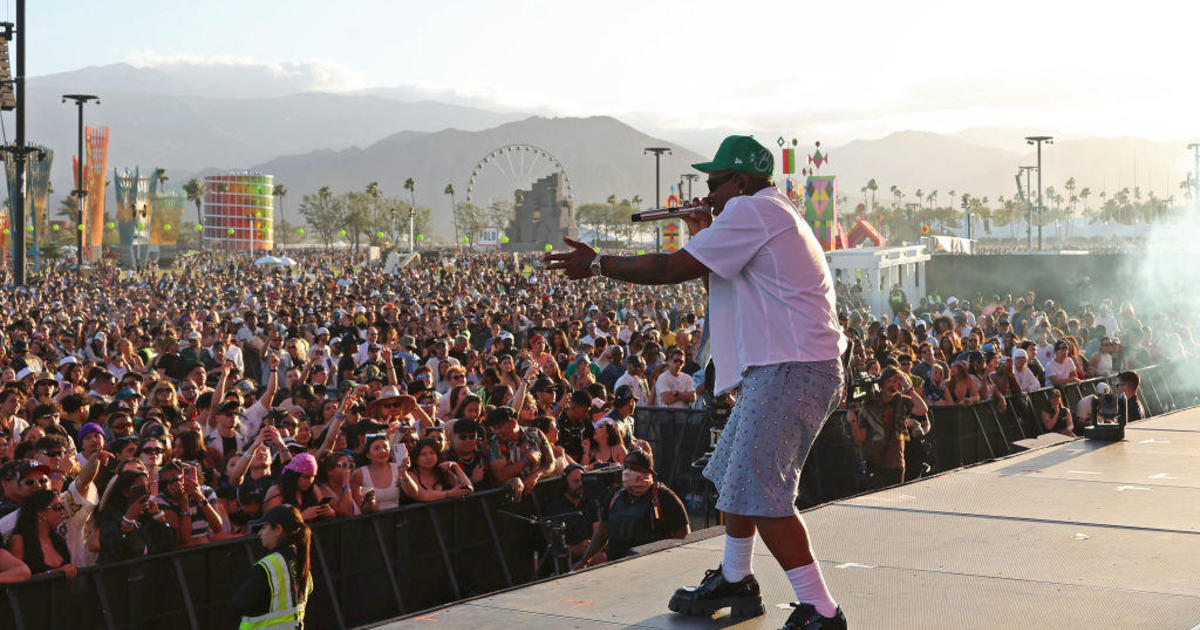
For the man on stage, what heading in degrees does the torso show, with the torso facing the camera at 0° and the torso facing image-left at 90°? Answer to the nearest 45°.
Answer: approximately 90°

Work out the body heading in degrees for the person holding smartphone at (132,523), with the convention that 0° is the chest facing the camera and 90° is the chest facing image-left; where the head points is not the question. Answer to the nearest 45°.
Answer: approximately 315°

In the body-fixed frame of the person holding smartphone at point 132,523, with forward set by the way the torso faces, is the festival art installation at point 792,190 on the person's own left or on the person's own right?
on the person's own left

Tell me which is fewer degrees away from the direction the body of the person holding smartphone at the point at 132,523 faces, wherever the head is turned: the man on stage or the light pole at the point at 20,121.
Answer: the man on stage

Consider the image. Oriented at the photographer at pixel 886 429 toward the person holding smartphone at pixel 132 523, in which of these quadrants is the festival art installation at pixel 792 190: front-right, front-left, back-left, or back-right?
back-right

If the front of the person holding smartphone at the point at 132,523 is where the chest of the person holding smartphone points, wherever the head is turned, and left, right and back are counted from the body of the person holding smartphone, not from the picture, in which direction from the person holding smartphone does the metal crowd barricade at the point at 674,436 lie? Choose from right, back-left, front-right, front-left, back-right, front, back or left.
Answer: left

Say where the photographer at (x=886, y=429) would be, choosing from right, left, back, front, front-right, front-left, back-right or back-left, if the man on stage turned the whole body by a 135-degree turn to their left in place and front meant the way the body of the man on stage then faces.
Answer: back-left

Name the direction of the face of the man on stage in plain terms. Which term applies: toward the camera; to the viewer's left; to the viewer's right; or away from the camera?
to the viewer's left

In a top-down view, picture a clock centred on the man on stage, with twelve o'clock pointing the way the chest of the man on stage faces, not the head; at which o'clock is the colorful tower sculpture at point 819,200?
The colorful tower sculpture is roughly at 3 o'clock from the man on stage.

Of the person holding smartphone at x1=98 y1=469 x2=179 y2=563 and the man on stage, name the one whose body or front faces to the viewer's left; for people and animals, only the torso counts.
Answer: the man on stage

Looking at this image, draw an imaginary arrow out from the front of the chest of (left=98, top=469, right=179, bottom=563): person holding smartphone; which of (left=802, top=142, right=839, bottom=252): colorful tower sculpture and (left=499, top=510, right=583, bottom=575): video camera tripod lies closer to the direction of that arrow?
the video camera tripod

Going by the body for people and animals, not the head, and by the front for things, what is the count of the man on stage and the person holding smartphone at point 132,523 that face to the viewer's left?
1
